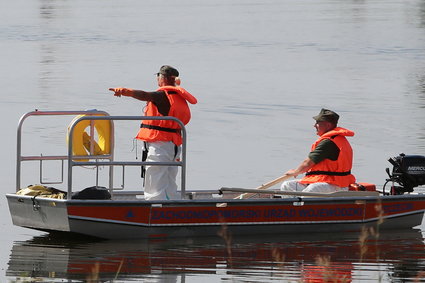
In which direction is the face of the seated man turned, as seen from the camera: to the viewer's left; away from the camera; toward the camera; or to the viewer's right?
to the viewer's left

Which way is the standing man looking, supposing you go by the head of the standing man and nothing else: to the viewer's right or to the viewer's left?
to the viewer's left

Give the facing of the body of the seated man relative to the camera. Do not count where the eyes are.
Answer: to the viewer's left

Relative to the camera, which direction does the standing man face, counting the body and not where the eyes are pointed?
to the viewer's left

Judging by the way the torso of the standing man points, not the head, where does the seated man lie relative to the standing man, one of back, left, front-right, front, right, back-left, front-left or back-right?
back

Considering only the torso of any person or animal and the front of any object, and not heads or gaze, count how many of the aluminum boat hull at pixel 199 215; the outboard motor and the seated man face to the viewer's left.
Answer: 3

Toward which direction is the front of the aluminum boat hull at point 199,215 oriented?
to the viewer's left

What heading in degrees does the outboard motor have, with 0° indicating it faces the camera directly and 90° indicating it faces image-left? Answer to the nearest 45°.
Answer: approximately 90°
